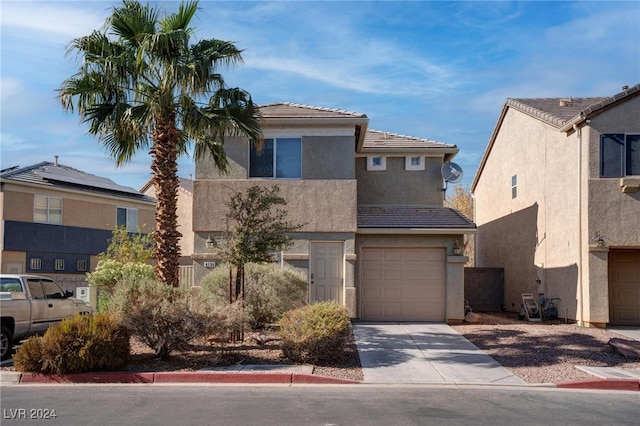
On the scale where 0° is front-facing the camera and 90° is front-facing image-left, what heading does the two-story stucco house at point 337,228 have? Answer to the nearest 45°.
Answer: approximately 0°

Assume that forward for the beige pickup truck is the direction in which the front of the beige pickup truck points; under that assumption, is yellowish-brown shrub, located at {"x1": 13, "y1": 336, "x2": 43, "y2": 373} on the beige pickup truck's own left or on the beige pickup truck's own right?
on the beige pickup truck's own right

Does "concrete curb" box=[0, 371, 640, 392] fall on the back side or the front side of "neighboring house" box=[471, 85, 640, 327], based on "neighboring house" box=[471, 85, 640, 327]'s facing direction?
on the front side

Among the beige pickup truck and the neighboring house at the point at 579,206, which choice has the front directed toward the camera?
the neighboring house

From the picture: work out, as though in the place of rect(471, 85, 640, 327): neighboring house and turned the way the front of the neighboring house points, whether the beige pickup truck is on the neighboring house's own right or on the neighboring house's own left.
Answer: on the neighboring house's own right

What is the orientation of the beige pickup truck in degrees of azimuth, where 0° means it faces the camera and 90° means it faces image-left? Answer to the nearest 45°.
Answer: approximately 225°

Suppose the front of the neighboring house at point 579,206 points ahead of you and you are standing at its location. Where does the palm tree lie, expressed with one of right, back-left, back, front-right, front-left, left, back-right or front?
front-right

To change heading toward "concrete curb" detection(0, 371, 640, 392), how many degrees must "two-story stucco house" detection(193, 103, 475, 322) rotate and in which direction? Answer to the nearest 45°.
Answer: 0° — it already faces it

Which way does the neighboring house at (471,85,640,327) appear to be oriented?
toward the camera

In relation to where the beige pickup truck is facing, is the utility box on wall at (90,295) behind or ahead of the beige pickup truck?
ahead

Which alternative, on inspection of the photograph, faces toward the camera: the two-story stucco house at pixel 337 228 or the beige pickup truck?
the two-story stucco house

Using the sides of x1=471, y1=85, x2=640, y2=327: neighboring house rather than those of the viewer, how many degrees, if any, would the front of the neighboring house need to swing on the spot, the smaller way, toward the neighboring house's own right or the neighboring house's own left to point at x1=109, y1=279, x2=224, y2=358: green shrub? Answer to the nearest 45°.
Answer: approximately 45° to the neighboring house's own right
